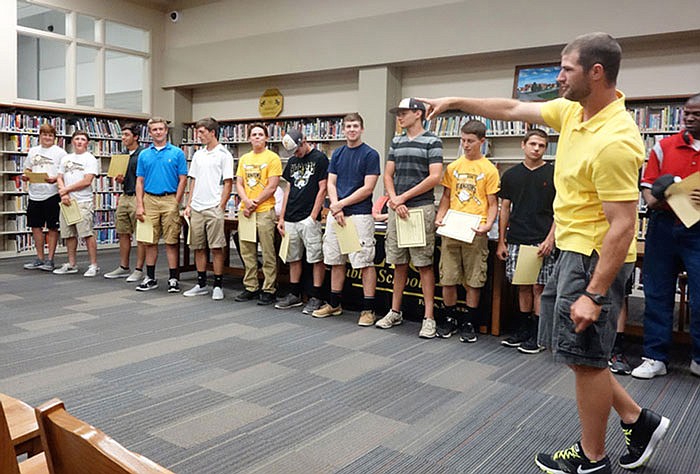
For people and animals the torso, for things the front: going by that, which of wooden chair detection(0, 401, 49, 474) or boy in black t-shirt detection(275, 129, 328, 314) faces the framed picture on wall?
the wooden chair

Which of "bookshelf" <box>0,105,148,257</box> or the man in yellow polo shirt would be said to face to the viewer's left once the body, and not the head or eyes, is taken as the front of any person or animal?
the man in yellow polo shirt

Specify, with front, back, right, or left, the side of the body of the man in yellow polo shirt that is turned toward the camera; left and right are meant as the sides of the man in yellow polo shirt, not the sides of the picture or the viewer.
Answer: left

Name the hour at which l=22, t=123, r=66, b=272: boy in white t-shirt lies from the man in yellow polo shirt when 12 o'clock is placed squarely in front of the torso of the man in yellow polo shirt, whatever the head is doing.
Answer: The boy in white t-shirt is roughly at 1 o'clock from the man in yellow polo shirt.
